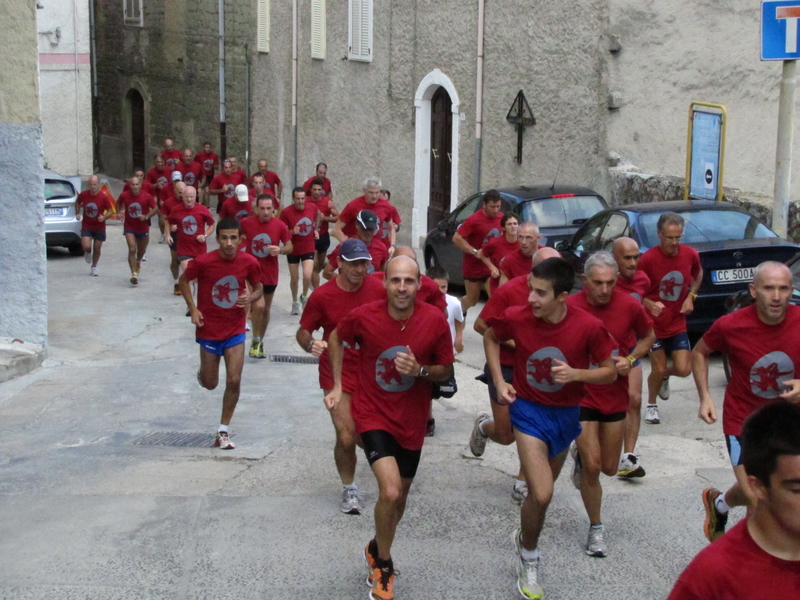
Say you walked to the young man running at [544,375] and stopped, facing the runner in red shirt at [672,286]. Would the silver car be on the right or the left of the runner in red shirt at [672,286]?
left

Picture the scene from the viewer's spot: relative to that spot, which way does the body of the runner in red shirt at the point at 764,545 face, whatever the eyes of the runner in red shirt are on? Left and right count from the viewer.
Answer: facing the viewer and to the right of the viewer

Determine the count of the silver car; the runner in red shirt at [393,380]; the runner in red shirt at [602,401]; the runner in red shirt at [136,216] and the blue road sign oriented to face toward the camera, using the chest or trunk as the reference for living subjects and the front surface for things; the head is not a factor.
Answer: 4

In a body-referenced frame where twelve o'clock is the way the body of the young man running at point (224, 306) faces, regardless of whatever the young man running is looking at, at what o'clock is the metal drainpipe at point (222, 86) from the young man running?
The metal drainpipe is roughly at 6 o'clock from the young man running.

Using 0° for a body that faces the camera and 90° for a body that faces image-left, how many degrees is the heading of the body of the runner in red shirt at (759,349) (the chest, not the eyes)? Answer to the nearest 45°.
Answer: approximately 315°

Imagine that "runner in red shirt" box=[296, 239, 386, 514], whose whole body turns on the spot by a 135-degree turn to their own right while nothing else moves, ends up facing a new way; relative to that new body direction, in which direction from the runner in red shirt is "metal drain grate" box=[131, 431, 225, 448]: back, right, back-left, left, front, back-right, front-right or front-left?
front

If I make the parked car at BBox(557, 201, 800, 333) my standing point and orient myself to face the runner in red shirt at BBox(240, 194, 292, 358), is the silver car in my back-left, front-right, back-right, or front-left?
front-right

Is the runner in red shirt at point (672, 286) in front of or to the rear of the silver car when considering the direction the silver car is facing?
to the rear

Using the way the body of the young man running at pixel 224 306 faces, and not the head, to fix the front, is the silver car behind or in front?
behind

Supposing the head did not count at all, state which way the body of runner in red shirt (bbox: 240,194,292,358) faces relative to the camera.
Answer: toward the camera

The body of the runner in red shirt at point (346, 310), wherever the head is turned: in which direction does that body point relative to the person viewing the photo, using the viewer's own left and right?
facing the viewer

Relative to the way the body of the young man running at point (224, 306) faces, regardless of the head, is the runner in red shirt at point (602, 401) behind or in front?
in front

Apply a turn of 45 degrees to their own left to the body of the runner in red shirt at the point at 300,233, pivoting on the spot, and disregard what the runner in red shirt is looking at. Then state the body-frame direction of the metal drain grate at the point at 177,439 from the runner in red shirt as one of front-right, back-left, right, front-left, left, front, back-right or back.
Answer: front-right

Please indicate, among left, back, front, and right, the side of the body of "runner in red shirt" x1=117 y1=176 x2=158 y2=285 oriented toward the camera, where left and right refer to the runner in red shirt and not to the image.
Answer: front

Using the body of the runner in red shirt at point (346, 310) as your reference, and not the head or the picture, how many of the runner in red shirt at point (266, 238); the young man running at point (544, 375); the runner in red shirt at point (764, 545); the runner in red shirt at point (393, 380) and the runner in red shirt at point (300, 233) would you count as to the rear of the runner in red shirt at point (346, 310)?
2

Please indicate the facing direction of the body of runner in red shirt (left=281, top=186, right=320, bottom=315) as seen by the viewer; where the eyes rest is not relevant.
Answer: toward the camera
